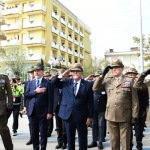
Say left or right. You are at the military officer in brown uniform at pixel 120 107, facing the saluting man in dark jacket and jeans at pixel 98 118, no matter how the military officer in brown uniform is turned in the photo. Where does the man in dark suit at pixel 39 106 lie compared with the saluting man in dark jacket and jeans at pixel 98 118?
left

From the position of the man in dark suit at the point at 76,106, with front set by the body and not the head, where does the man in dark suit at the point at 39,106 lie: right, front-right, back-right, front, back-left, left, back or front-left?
back-right

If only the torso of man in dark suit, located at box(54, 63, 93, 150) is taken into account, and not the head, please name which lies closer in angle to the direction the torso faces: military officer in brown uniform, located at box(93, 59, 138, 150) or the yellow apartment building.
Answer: the military officer in brown uniform

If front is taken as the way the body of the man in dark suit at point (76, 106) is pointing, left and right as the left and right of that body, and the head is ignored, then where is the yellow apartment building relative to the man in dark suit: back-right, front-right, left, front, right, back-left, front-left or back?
back

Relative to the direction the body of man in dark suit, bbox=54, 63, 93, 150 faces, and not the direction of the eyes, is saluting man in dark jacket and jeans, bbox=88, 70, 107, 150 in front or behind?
behind

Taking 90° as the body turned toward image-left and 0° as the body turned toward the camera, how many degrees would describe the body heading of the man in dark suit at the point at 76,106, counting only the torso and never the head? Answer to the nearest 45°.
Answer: approximately 0°

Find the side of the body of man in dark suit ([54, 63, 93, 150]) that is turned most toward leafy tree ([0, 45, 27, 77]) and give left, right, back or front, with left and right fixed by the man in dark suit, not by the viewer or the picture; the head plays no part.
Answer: back

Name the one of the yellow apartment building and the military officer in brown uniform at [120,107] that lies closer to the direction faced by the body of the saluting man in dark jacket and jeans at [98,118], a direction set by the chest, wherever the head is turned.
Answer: the military officer in brown uniform
